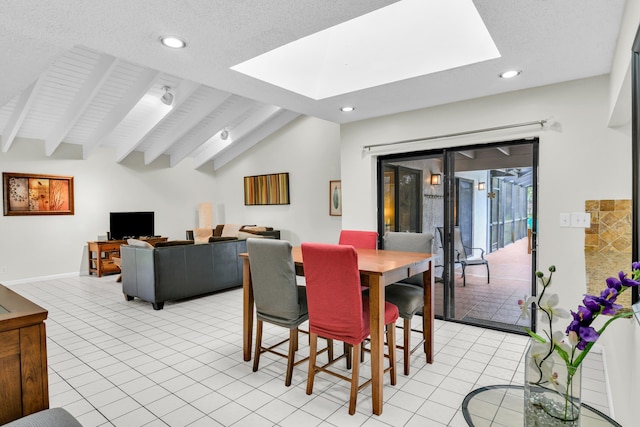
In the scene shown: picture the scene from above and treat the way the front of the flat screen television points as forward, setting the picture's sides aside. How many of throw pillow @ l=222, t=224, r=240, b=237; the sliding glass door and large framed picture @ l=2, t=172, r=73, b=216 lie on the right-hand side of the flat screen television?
1

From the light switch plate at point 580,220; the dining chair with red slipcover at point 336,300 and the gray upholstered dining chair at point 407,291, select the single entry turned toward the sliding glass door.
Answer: the dining chair with red slipcover

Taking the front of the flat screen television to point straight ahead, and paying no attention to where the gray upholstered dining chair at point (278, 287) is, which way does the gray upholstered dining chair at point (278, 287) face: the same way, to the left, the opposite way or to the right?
to the left

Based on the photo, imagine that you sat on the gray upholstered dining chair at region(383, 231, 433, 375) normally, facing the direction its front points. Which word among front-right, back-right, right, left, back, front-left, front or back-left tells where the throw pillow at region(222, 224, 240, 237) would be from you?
right

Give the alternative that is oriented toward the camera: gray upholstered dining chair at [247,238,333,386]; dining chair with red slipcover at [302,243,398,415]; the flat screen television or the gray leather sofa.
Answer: the flat screen television

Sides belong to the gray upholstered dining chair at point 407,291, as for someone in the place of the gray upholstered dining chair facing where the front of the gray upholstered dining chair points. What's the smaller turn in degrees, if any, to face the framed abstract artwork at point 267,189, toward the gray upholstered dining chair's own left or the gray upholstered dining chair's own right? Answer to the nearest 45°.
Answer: approximately 90° to the gray upholstered dining chair's own right

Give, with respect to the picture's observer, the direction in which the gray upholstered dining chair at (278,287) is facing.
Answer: facing away from the viewer and to the right of the viewer

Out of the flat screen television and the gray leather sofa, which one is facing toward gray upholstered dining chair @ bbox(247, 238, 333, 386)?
the flat screen television

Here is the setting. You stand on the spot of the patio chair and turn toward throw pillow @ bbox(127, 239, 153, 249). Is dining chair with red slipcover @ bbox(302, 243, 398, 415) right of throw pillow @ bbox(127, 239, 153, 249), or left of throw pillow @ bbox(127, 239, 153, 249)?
left
